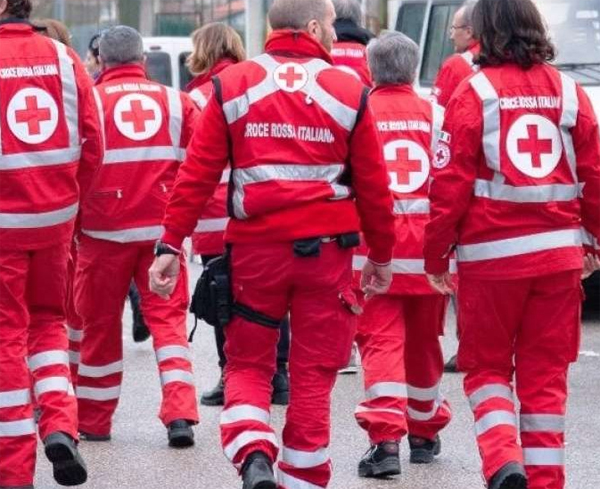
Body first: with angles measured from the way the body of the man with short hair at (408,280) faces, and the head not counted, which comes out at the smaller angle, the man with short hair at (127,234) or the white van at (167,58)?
the white van

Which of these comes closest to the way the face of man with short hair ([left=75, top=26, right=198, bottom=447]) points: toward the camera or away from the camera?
away from the camera

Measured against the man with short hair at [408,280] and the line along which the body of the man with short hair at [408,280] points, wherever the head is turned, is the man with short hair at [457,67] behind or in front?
in front

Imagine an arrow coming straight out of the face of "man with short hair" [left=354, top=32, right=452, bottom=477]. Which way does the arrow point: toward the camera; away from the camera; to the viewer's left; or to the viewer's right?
away from the camera

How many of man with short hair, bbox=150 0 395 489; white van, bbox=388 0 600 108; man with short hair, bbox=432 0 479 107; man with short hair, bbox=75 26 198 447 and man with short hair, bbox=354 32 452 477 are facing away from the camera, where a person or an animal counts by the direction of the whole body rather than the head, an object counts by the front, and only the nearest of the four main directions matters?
3

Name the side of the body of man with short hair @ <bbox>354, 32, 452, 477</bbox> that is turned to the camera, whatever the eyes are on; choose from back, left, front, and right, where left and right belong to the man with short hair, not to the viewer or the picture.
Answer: back

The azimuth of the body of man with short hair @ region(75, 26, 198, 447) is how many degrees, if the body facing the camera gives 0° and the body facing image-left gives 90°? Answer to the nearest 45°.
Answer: approximately 180°

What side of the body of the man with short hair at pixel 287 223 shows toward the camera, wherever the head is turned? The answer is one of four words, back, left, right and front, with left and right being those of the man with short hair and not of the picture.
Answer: back

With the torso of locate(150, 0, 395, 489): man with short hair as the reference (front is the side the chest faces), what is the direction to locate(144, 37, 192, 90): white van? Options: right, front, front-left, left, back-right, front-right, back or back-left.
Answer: front
